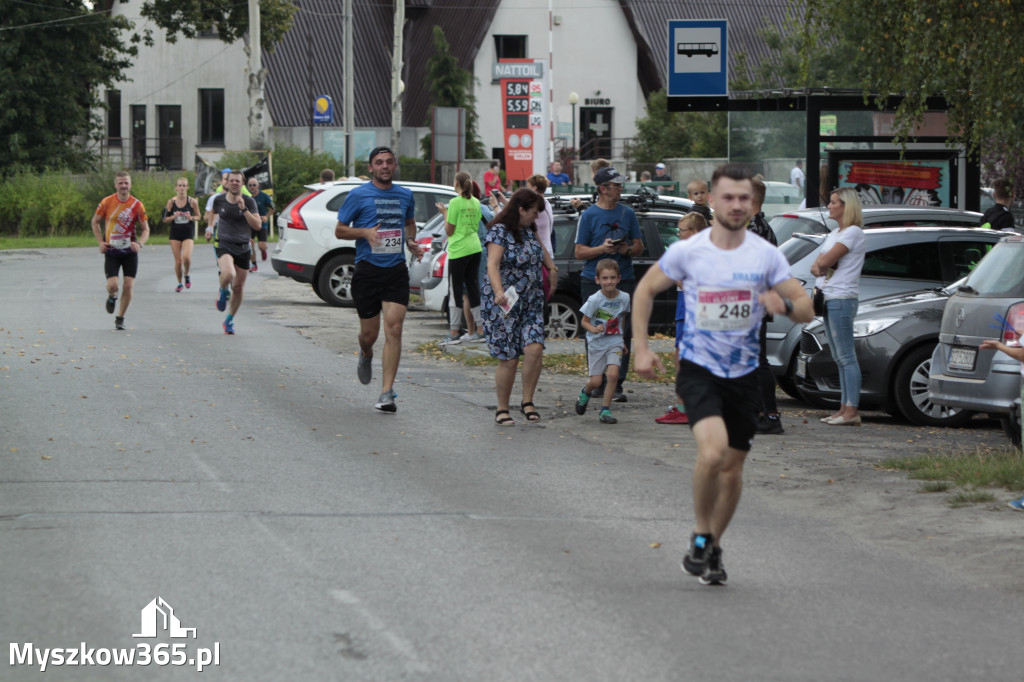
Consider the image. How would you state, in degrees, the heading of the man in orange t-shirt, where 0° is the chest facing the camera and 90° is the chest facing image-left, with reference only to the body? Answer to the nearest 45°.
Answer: approximately 0°

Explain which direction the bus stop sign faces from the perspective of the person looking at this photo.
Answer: facing the viewer

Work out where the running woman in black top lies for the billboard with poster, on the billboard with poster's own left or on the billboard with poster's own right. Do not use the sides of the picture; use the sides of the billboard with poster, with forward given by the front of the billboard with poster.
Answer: on the billboard with poster's own right

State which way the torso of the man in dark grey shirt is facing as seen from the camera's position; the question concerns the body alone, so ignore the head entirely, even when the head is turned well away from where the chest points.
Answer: toward the camera

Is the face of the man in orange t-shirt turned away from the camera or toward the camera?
toward the camera

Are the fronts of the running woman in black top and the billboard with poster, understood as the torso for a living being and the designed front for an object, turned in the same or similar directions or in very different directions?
same or similar directions

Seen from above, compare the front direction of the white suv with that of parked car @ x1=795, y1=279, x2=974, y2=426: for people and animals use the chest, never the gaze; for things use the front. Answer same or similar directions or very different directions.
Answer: very different directions

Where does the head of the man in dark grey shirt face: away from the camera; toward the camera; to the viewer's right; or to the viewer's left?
toward the camera

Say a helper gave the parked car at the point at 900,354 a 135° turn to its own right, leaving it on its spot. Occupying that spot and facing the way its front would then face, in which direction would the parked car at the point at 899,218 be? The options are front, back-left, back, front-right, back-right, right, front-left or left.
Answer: front

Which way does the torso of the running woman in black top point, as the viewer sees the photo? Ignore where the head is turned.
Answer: toward the camera

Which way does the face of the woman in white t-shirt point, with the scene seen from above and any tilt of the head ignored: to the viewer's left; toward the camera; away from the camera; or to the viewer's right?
to the viewer's left
